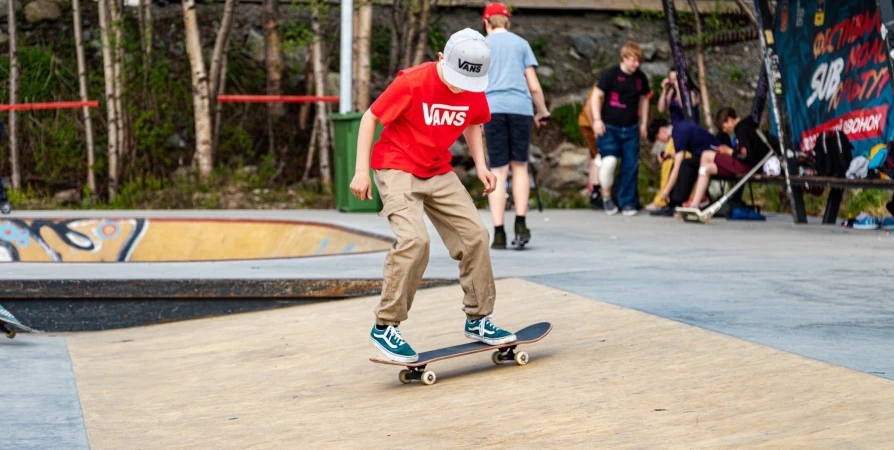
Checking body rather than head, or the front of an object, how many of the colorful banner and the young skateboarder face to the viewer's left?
0

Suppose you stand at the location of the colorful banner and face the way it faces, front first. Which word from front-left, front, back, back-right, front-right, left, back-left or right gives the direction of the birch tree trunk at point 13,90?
right

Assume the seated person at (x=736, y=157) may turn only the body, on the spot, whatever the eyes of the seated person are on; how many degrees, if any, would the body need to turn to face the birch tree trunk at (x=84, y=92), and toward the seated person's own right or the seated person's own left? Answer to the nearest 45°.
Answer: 0° — they already face it

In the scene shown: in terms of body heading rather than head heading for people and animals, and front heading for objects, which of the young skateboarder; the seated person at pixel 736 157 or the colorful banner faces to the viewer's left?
the seated person

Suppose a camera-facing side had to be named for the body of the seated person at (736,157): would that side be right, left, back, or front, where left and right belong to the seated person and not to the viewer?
left

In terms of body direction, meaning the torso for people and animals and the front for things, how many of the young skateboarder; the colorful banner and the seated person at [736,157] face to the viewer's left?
1

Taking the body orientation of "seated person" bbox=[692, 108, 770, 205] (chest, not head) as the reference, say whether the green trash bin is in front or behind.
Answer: in front

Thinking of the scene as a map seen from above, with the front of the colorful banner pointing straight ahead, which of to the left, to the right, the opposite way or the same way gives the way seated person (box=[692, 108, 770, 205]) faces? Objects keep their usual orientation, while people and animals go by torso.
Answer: to the right

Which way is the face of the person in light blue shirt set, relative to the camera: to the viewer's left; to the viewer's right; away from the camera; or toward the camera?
away from the camera

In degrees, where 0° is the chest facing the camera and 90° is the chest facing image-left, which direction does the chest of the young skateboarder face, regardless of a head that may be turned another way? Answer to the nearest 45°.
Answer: approximately 315°

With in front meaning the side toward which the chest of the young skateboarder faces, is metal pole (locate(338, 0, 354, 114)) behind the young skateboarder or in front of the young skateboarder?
behind

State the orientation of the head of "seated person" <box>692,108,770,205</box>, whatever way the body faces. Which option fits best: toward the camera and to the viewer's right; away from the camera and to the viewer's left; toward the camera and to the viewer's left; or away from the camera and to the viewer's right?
toward the camera and to the viewer's left

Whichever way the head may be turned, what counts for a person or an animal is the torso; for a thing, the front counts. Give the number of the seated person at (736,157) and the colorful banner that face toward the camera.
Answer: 1
